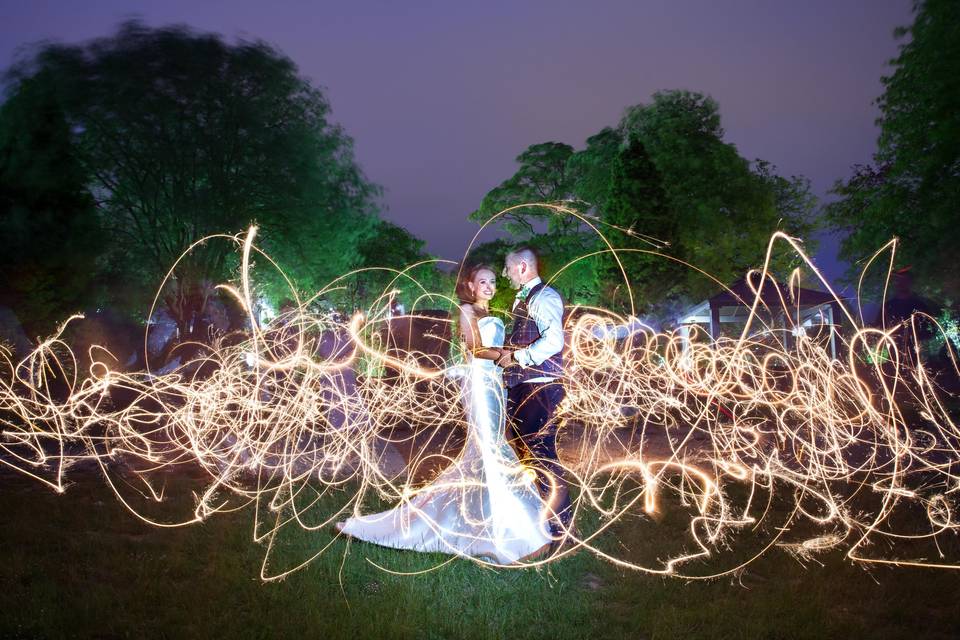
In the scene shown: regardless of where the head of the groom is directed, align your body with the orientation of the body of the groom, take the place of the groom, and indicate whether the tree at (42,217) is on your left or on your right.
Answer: on your right

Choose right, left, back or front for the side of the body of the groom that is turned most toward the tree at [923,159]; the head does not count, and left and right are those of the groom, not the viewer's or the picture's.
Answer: back

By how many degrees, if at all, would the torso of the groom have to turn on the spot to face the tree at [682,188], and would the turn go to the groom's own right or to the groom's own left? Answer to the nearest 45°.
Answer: approximately 135° to the groom's own right

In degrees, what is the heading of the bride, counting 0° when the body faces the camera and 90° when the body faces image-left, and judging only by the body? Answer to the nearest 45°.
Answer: approximately 315°

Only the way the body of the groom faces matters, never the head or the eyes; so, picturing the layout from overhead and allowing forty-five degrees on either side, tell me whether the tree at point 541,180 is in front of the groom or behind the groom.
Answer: behind

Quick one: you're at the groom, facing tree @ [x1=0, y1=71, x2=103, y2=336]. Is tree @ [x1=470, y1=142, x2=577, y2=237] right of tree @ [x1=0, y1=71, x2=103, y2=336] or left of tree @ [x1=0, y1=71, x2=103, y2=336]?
right

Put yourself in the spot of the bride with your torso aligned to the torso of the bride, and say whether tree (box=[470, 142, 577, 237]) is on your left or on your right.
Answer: on your left

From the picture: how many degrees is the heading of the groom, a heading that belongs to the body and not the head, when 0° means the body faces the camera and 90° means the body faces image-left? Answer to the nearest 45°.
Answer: approximately 45°

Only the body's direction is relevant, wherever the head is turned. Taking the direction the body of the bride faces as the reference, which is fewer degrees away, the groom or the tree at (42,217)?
the groom
